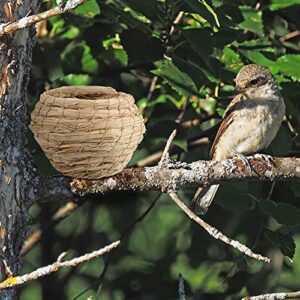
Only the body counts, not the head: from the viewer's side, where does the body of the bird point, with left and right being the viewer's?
facing the viewer and to the right of the viewer

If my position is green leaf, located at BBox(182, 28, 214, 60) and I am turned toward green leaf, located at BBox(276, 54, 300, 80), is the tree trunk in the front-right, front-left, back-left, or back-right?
back-right

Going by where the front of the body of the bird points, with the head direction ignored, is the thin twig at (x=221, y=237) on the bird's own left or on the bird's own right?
on the bird's own right

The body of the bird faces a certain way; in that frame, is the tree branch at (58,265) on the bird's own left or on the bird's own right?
on the bird's own right
